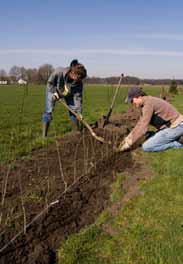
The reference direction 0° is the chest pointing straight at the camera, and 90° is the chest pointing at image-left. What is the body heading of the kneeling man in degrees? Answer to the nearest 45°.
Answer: approximately 90°
